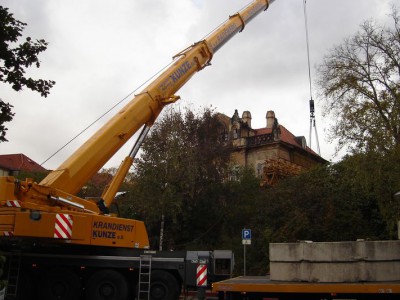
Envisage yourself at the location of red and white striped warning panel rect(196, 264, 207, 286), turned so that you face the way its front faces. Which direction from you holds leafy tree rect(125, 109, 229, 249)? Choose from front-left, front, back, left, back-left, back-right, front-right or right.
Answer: back

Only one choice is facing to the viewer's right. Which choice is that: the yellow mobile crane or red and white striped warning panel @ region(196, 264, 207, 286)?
the yellow mobile crane

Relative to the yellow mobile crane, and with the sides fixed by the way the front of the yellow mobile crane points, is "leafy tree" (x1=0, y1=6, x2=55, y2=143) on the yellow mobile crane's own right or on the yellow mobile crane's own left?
on the yellow mobile crane's own right

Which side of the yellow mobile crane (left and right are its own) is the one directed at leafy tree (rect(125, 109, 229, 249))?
left

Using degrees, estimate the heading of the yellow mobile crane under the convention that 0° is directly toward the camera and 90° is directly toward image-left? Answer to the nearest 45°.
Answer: approximately 270°

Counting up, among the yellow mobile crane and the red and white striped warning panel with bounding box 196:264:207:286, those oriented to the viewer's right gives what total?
1

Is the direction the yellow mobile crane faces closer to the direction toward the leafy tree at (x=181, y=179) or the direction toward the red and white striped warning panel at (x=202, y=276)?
the red and white striped warning panel
